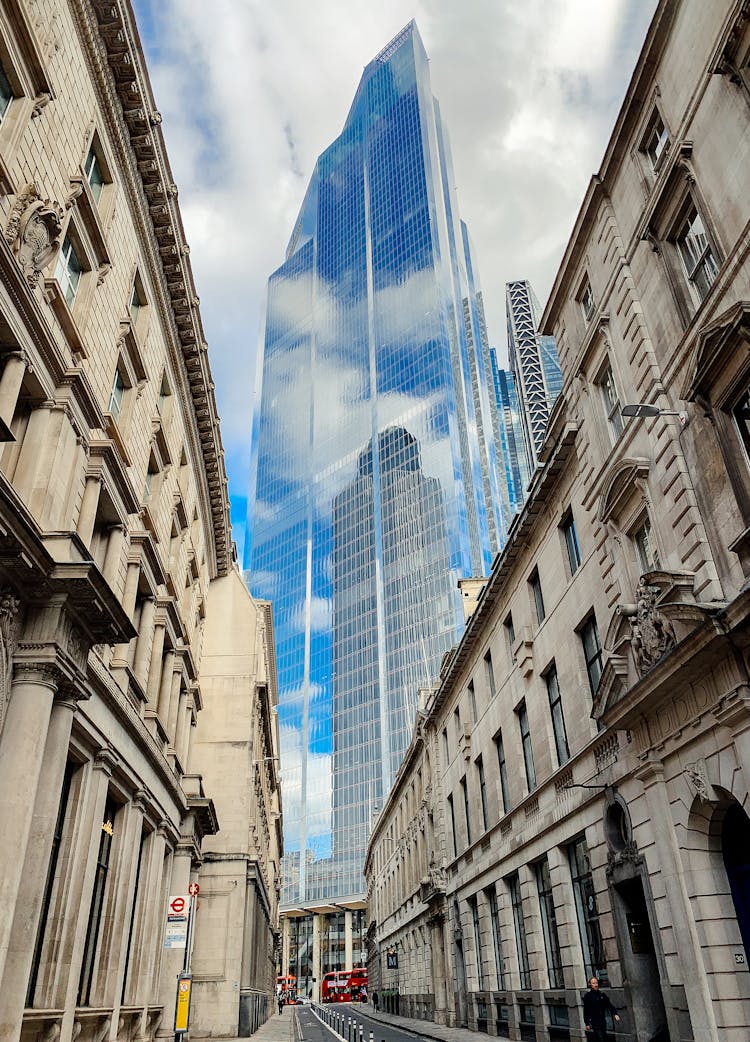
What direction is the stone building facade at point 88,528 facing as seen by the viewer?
to the viewer's right

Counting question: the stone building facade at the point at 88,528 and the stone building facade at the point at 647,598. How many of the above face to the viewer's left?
1

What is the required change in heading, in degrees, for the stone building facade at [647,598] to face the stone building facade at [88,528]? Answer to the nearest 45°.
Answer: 0° — it already faces it

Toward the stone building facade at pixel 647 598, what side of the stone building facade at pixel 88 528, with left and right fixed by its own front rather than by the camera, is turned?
front

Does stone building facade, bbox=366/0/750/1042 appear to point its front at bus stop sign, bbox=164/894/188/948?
yes

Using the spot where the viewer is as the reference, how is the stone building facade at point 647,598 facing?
facing to the left of the viewer

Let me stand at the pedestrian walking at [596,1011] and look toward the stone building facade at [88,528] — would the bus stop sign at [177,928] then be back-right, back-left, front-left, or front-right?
front-right

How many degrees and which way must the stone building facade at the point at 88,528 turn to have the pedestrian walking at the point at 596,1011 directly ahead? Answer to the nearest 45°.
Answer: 0° — it already faces them

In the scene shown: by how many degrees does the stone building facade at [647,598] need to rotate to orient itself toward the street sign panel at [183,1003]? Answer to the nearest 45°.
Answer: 0° — it already faces it
